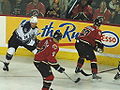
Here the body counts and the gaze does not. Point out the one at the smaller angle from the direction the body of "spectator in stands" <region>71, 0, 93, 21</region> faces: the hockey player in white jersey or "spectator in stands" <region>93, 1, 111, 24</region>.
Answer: the hockey player in white jersey

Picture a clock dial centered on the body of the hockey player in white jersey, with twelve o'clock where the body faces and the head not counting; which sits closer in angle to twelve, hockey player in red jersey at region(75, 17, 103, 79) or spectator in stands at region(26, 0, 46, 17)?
the hockey player in red jersey

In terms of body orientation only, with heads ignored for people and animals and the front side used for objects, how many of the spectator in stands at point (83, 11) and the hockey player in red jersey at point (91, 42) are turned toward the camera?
1

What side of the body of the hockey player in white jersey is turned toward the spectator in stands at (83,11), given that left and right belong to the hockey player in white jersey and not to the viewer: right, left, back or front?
left

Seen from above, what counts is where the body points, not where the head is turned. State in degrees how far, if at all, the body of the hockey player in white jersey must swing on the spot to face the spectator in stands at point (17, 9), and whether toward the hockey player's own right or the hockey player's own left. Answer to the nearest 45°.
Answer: approximately 135° to the hockey player's own left

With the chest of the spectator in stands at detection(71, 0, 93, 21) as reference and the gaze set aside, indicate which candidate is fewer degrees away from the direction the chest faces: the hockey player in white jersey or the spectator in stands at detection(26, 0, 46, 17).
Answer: the hockey player in white jersey

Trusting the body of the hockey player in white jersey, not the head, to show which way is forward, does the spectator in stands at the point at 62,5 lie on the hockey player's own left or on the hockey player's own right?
on the hockey player's own left

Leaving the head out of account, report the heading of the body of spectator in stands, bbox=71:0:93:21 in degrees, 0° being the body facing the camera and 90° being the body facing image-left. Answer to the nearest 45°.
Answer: approximately 0°
